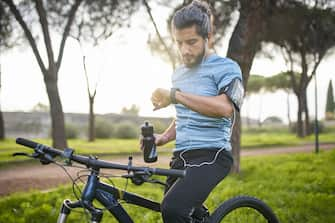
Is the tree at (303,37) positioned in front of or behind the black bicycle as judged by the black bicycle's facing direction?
behind

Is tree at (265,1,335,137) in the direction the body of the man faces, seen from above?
no

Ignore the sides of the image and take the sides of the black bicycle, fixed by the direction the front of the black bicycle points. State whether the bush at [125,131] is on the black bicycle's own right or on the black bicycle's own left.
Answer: on the black bicycle's own right

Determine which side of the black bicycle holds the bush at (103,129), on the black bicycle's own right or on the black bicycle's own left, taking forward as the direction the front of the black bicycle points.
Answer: on the black bicycle's own right

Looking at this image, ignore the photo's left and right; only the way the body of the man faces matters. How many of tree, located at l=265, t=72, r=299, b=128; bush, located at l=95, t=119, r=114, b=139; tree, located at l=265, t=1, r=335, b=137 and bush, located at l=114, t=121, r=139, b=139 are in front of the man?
0

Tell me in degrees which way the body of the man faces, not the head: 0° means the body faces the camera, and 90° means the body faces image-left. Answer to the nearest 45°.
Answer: approximately 45°

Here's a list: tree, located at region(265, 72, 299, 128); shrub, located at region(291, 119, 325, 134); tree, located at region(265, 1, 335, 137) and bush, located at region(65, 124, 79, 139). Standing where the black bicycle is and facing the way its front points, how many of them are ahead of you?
0

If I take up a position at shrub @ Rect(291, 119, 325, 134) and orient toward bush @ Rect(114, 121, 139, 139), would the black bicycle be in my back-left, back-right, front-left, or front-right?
front-left

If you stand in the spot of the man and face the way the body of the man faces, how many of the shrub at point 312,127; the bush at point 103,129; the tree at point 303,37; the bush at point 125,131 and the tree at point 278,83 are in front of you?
0

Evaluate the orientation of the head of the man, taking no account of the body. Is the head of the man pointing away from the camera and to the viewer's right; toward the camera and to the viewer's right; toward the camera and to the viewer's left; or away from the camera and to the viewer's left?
toward the camera and to the viewer's left

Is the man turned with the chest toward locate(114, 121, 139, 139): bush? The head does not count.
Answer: no

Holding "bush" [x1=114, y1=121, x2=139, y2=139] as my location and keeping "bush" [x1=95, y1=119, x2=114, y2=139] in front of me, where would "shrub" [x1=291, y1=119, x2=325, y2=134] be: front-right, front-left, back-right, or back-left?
back-right

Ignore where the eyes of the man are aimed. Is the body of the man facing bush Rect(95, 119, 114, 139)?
no
